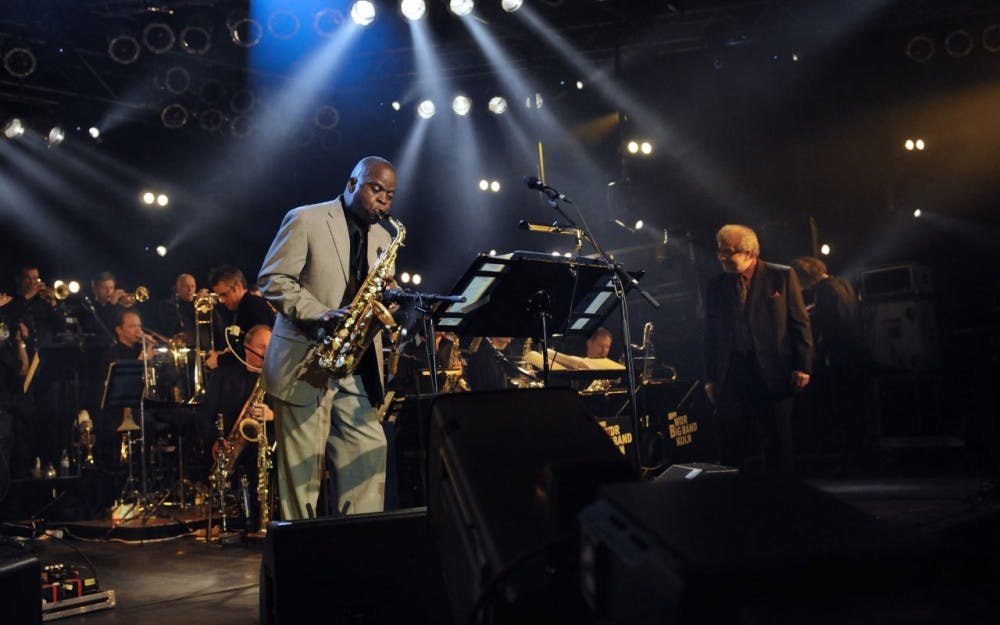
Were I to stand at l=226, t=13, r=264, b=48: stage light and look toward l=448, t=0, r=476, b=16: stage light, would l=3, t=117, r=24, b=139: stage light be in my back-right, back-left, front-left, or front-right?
back-left

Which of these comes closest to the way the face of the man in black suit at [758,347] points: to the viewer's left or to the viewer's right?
to the viewer's left

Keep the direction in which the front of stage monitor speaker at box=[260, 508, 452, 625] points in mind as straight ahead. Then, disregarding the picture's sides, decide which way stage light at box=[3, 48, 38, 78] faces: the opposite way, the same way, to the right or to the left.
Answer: the opposite way

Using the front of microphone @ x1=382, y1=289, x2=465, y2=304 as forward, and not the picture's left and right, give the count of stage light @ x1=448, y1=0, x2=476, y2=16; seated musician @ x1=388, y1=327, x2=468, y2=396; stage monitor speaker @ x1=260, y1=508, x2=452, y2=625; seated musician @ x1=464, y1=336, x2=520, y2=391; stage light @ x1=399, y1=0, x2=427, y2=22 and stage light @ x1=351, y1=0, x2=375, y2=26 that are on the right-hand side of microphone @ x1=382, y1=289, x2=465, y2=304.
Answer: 5

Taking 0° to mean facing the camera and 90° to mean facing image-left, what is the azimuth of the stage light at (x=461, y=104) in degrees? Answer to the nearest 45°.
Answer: approximately 0°

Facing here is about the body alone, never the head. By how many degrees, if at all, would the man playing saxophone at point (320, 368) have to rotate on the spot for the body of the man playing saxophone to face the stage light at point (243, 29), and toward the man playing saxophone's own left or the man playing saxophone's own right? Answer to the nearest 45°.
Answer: approximately 135° to the man playing saxophone's own left

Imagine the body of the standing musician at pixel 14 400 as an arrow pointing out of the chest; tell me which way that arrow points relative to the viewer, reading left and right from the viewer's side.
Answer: facing to the right of the viewer

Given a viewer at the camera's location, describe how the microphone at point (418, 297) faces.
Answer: facing to the left of the viewer

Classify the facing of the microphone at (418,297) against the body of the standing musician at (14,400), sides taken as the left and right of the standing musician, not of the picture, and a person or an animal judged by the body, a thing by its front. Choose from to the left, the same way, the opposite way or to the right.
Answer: the opposite way

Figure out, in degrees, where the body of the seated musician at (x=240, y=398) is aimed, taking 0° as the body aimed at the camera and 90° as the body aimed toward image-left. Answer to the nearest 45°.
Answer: approximately 315°

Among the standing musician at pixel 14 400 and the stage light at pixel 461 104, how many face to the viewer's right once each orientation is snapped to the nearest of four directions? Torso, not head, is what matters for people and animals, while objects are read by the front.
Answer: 1

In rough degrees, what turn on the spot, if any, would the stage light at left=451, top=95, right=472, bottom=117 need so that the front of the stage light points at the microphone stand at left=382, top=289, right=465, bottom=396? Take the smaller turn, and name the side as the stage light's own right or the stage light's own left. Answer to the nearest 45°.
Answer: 0° — it already faces it

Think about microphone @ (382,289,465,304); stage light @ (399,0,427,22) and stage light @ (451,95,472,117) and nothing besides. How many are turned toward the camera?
2
